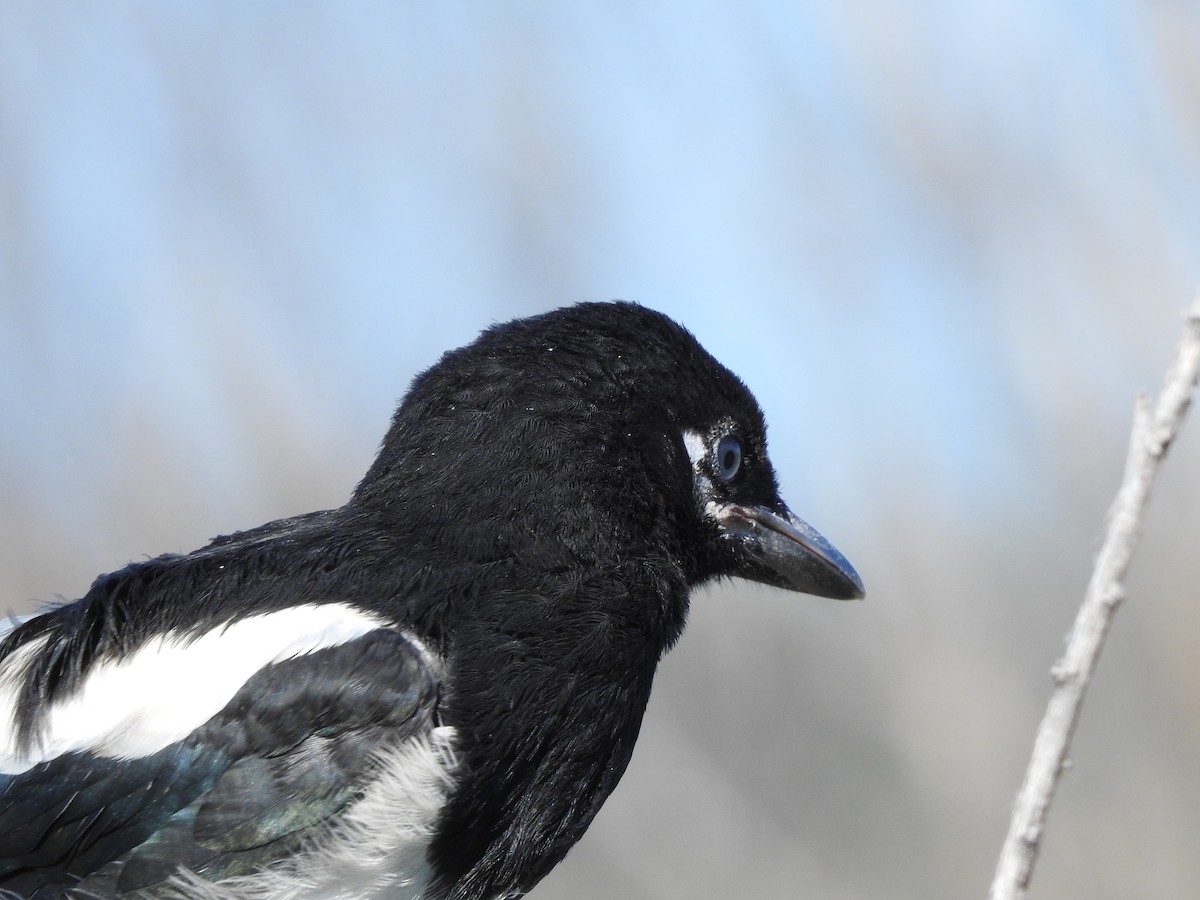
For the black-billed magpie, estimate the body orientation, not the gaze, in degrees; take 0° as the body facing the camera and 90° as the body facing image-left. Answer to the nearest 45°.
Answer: approximately 270°

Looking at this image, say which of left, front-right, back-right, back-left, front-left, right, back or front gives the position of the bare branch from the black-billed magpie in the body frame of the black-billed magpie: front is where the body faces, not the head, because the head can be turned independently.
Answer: front-right
